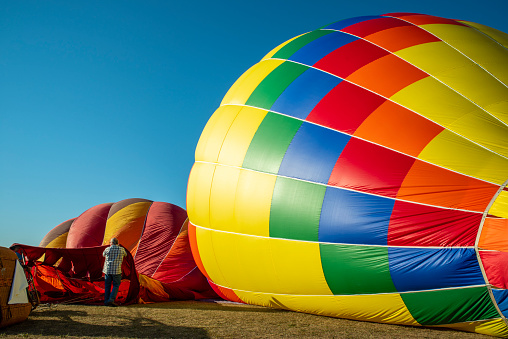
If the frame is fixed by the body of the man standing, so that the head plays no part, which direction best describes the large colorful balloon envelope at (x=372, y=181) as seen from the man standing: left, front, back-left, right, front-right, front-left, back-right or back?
back-right

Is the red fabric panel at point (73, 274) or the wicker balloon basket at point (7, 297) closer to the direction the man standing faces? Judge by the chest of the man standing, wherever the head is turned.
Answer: the red fabric panel

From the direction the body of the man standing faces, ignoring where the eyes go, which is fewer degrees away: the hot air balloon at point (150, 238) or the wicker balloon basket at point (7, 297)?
the hot air balloon

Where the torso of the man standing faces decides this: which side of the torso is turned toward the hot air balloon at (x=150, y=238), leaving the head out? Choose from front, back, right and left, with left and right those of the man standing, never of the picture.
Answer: front

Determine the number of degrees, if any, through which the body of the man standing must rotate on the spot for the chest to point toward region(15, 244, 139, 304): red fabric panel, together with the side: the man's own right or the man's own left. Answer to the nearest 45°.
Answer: approximately 45° to the man's own left

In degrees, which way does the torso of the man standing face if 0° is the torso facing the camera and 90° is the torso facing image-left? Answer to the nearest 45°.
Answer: approximately 180°
